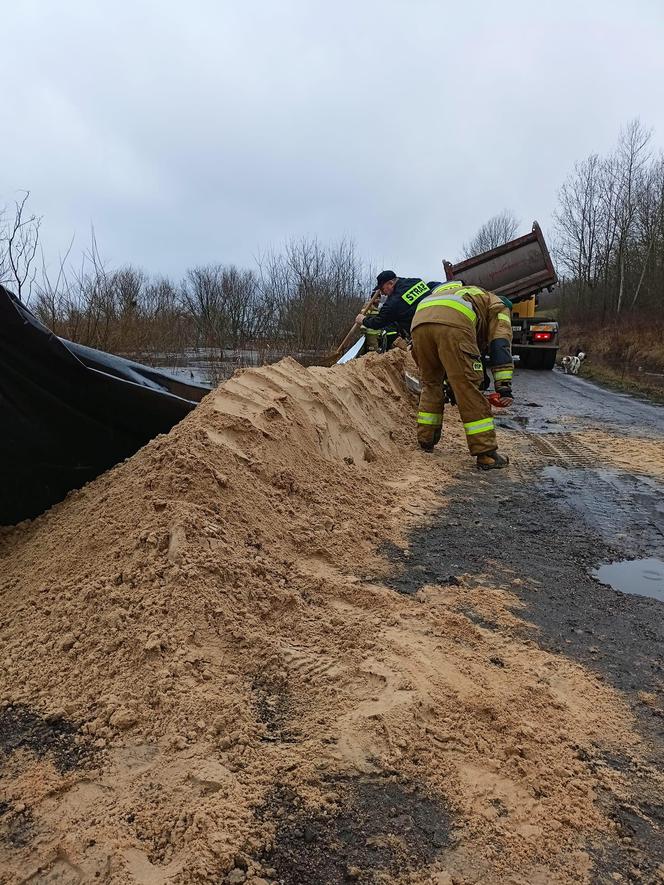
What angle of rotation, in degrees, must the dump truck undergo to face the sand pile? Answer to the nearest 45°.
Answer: approximately 180°

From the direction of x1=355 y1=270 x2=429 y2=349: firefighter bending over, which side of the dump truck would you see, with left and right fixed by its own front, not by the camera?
back

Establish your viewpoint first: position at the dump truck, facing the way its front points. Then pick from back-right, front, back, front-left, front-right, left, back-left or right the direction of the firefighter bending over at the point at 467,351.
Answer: back

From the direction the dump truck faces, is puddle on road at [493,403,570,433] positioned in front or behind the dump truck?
behind

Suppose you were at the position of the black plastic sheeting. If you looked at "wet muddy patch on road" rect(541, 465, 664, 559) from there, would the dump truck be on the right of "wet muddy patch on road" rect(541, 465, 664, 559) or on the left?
left

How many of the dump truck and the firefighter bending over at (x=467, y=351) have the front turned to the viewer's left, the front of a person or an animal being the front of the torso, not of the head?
0

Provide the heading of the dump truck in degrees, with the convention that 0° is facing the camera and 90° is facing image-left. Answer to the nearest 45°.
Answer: approximately 180°

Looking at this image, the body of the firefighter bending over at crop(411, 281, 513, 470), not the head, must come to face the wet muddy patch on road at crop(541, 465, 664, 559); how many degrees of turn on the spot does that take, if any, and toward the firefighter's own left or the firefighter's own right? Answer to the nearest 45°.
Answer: approximately 90° to the firefighter's own right
